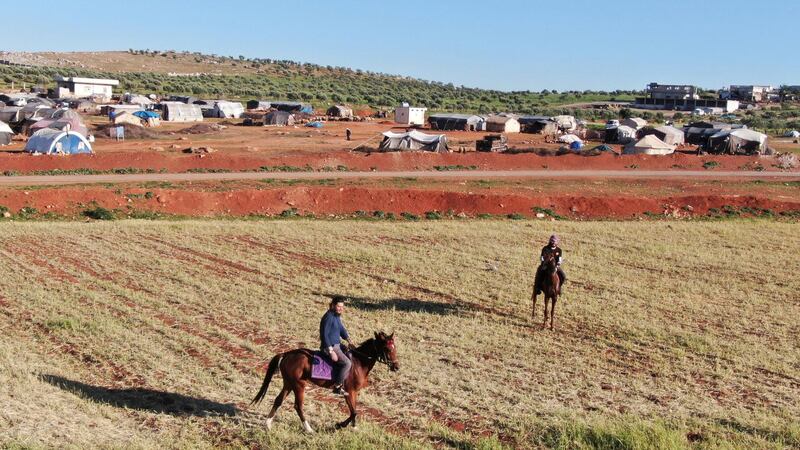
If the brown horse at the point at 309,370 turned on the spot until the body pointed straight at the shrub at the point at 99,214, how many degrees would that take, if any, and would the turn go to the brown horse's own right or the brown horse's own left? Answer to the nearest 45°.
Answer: approximately 90° to the brown horse's own left

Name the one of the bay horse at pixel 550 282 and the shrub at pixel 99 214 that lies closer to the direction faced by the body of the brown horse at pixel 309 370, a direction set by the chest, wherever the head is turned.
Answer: the bay horse

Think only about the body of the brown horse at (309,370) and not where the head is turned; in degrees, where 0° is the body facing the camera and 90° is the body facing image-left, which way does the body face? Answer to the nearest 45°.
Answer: approximately 270°

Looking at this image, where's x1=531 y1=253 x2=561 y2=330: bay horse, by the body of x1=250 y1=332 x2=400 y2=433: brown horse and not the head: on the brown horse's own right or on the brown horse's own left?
on the brown horse's own left

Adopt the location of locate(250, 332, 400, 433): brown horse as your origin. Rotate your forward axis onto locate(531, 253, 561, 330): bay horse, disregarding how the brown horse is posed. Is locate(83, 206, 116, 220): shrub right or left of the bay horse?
left
